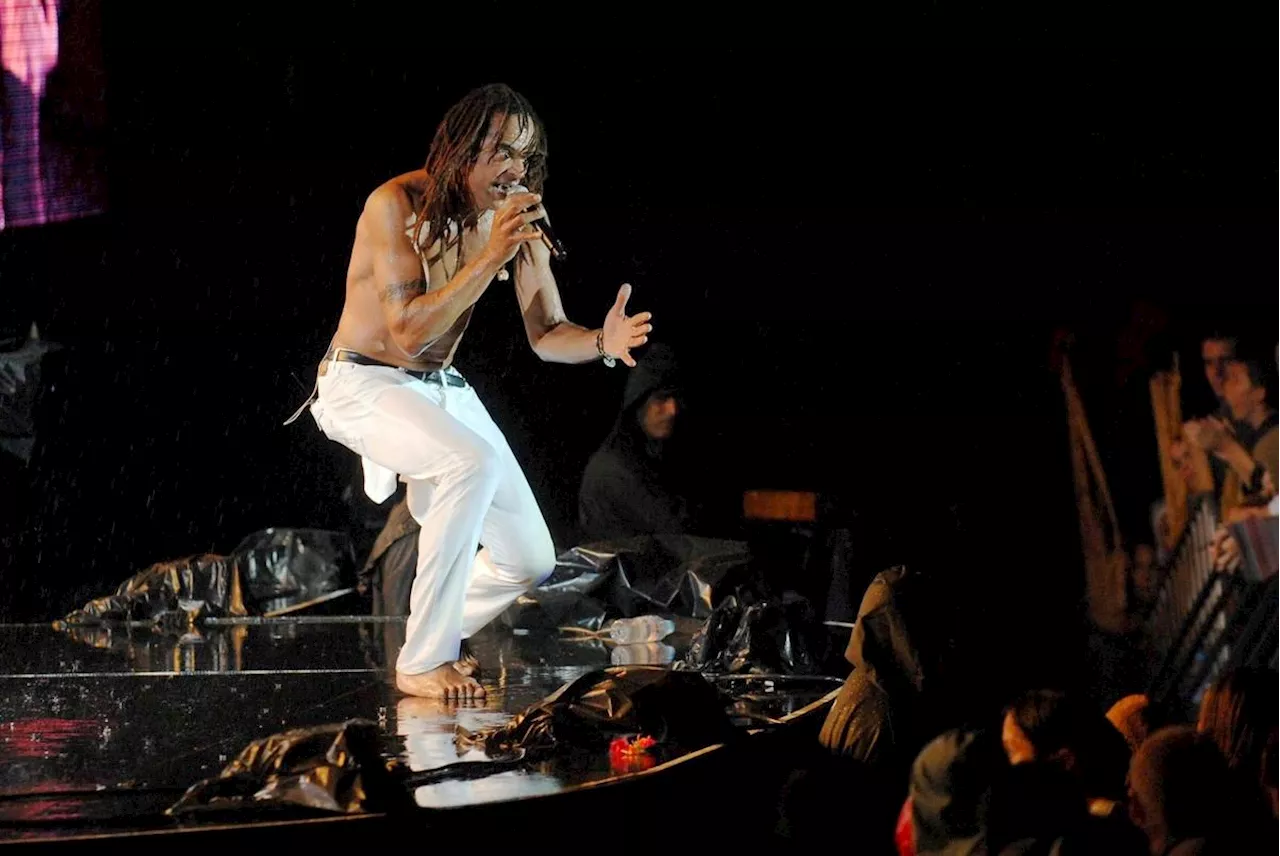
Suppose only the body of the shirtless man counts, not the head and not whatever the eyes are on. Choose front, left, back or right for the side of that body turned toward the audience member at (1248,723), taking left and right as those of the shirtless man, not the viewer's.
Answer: front

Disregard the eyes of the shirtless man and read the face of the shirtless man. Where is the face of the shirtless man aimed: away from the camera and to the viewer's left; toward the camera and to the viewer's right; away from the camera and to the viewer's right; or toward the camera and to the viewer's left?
toward the camera and to the viewer's right

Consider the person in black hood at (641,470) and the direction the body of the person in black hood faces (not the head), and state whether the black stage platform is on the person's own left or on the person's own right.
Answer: on the person's own right

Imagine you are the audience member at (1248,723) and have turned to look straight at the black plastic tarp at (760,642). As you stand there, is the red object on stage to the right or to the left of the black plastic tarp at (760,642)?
left

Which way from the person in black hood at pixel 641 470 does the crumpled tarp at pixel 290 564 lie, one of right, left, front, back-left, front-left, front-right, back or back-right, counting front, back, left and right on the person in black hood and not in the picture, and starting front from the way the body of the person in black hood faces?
back-right

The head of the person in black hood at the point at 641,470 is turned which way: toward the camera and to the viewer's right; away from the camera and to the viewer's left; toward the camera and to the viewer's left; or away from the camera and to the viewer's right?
toward the camera and to the viewer's right

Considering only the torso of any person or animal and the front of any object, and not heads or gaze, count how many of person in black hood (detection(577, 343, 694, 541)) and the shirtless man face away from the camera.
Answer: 0

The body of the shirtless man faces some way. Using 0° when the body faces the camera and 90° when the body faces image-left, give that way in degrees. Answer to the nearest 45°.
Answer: approximately 315°

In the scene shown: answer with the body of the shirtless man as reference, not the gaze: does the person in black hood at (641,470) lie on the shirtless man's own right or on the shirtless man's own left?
on the shirtless man's own left

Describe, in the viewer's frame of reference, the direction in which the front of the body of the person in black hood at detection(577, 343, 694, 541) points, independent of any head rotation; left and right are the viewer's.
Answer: facing the viewer and to the right of the viewer

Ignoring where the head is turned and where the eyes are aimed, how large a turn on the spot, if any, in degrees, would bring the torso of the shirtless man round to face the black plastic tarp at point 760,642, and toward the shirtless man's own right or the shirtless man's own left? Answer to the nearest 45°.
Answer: approximately 90° to the shirtless man's own left

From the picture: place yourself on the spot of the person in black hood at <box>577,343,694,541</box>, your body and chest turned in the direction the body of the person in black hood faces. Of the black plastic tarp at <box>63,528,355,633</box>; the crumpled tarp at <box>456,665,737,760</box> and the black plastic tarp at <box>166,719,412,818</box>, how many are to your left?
0

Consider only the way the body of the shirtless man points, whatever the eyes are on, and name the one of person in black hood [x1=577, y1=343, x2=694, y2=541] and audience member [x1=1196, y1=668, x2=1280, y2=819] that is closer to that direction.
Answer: the audience member

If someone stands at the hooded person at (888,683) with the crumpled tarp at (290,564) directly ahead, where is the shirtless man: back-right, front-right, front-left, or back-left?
front-left
